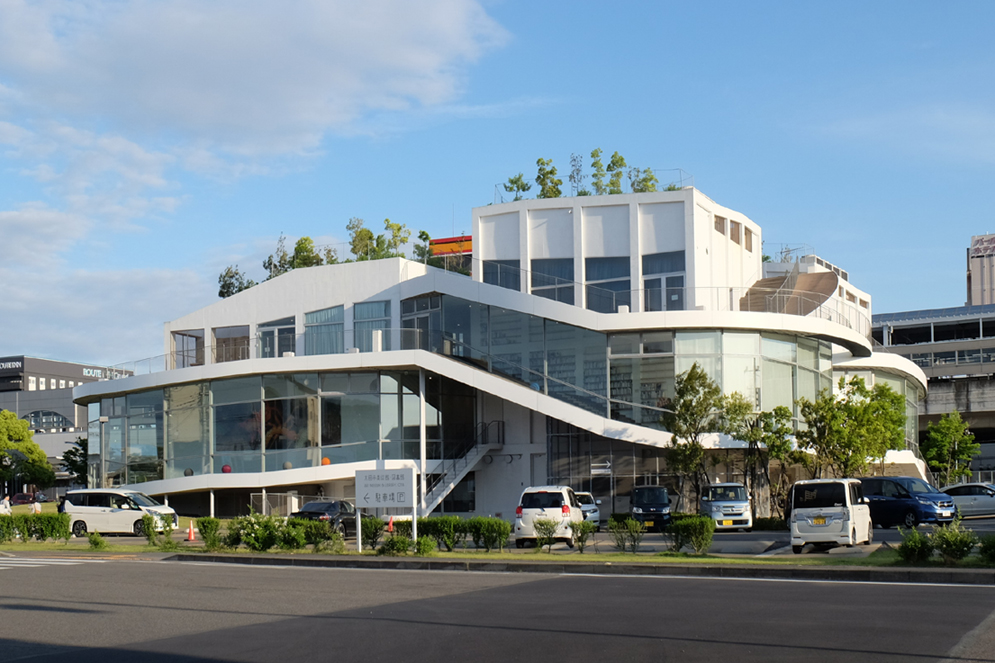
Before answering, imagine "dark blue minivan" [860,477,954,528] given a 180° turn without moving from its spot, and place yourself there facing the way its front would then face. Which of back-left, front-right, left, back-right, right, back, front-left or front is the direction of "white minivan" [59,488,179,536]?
front-left

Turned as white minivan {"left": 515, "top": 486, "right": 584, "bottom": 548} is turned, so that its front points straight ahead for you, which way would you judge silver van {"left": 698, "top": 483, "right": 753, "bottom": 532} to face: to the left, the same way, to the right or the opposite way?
the opposite way

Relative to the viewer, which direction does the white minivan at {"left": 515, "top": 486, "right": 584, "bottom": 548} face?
away from the camera

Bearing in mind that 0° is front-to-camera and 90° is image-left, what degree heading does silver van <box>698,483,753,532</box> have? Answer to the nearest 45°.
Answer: approximately 0°

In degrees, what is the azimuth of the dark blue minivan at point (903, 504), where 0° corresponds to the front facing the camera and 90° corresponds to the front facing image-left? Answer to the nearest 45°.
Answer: approximately 315°

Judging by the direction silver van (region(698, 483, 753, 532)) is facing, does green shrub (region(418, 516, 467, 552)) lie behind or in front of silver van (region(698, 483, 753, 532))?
in front

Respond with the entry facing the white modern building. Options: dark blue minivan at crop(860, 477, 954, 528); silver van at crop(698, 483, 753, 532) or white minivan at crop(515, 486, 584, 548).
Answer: the white minivan

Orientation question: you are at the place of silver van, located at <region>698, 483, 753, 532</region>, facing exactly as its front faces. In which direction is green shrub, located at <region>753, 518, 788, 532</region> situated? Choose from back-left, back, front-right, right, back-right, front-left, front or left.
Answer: back-left

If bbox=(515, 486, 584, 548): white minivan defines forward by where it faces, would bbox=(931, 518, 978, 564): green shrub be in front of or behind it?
behind
